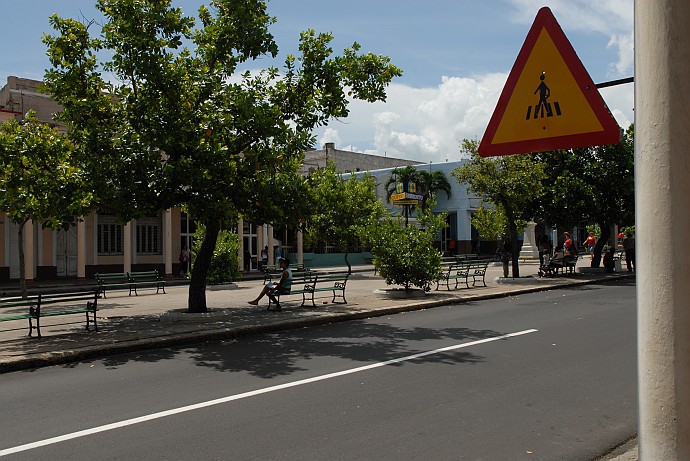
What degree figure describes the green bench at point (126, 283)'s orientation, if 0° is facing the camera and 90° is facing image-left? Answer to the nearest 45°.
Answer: approximately 0°

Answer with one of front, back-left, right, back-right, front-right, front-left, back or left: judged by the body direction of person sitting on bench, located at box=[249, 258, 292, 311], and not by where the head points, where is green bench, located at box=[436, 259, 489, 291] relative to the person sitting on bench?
back-right

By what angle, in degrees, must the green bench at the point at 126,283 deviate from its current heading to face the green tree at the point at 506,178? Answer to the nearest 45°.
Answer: approximately 90° to its left

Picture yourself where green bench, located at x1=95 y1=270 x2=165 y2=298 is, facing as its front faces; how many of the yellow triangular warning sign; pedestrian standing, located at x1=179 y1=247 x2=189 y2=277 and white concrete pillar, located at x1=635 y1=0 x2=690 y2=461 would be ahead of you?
2

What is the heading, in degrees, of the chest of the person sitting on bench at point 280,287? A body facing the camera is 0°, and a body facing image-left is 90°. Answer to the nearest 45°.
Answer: approximately 90°

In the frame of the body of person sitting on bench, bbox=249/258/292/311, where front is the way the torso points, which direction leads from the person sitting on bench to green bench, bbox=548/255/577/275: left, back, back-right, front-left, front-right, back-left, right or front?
back-right

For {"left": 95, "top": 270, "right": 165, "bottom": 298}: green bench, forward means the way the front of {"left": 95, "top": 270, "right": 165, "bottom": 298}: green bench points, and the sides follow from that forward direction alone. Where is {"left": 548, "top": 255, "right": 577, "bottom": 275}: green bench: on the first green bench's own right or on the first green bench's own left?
on the first green bench's own left

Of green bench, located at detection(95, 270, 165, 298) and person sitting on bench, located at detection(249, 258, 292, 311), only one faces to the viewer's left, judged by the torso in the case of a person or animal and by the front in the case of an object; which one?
the person sitting on bench

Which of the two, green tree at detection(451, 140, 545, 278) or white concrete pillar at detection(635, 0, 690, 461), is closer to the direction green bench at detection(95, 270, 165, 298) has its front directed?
the white concrete pillar
